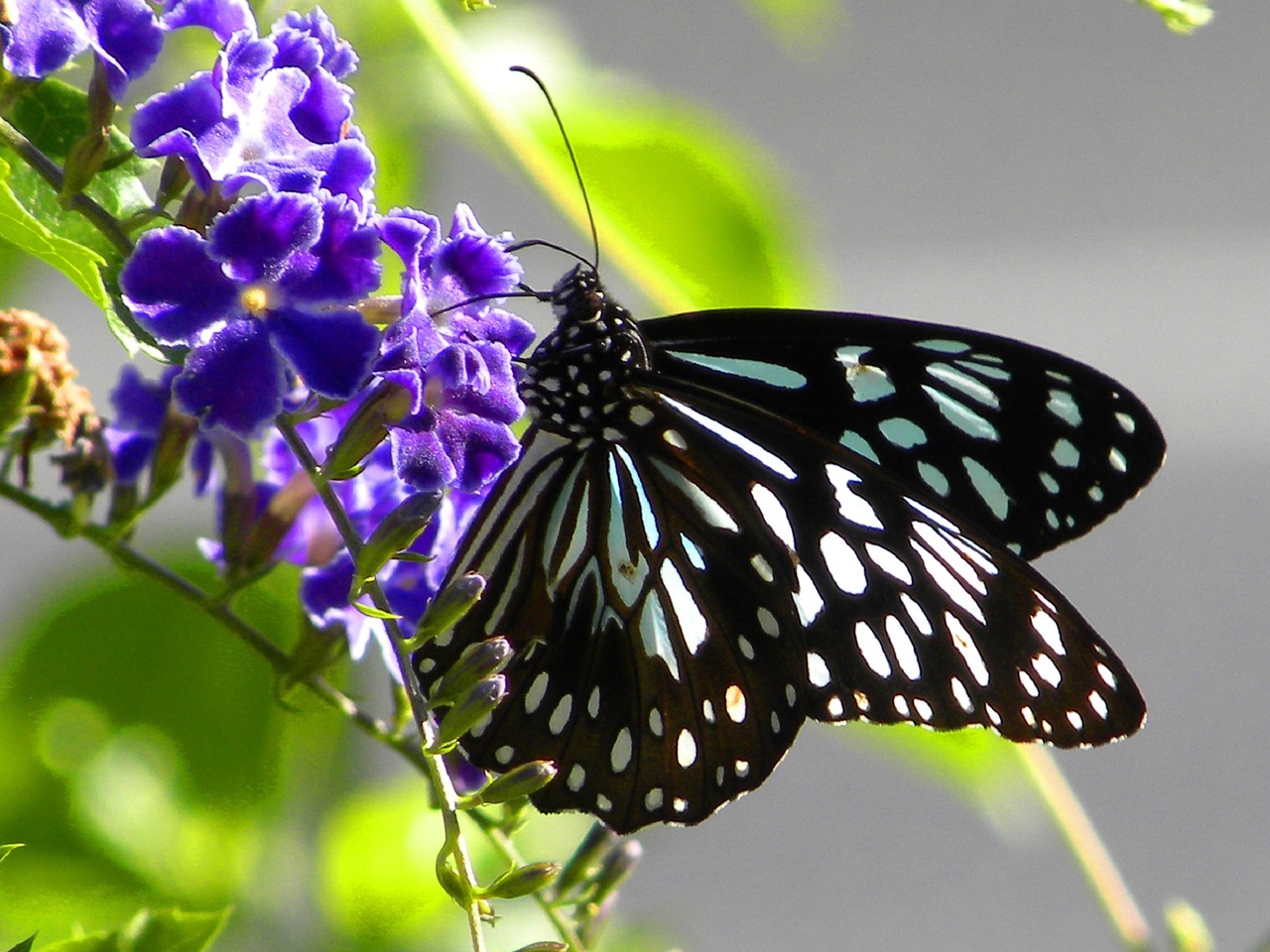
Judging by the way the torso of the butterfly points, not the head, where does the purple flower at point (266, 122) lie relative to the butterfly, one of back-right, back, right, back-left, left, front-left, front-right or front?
front-left

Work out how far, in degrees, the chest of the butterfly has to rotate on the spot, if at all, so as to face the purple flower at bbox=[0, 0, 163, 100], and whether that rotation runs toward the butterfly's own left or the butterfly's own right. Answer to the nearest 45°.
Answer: approximately 45° to the butterfly's own left

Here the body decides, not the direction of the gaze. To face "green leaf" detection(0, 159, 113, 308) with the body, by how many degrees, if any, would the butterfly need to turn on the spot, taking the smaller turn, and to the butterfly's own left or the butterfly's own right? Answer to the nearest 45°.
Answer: approximately 45° to the butterfly's own left

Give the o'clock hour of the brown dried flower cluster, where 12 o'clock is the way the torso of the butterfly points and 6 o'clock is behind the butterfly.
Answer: The brown dried flower cluster is roughly at 11 o'clock from the butterfly.

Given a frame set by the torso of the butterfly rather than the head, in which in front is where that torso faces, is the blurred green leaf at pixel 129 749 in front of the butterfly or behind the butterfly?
in front

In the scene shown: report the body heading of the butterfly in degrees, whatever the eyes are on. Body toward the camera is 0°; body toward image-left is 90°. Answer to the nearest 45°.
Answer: approximately 90°

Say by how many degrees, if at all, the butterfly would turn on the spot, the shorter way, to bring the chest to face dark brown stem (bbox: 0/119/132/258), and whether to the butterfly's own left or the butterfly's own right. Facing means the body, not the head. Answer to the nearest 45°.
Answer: approximately 45° to the butterfly's own left

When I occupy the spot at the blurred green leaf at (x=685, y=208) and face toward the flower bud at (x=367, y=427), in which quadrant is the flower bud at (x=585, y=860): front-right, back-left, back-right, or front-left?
front-left
